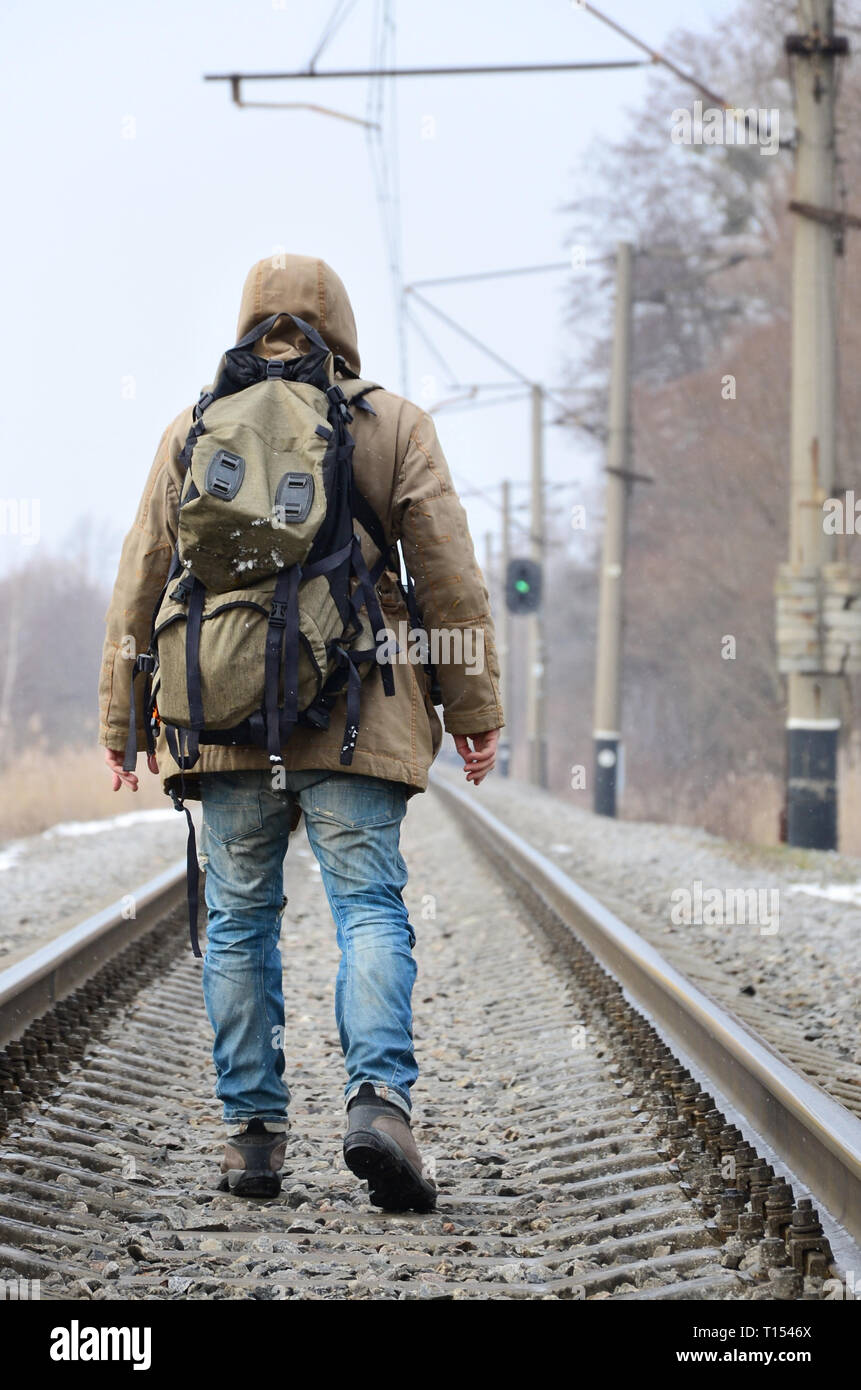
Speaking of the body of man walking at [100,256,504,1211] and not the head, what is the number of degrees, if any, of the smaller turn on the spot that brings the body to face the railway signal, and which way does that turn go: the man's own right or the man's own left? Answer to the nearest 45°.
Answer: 0° — they already face it

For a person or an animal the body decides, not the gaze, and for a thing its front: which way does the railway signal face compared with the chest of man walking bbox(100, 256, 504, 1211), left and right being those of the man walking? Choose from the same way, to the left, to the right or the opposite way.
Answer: the opposite way

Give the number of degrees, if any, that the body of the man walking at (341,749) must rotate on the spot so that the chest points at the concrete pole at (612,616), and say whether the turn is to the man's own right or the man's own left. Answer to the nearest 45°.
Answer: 0° — they already face it

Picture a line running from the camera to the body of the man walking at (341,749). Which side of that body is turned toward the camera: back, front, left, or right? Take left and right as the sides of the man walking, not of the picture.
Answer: back

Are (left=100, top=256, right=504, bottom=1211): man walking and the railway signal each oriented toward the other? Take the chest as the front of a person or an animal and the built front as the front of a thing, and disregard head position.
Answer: yes

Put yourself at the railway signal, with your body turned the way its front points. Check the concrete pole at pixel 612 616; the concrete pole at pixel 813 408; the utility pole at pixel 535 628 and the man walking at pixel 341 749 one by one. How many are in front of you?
3

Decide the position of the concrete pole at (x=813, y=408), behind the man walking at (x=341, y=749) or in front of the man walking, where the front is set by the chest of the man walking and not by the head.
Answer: in front

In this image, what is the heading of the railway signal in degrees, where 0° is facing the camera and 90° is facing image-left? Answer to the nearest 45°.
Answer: approximately 0°

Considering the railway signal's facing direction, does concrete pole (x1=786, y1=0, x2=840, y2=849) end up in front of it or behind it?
in front

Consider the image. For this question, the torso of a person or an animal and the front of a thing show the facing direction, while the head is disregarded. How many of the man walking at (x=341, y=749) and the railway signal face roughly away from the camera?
1

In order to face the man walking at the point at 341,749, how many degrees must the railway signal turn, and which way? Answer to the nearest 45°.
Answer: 0° — it already faces them

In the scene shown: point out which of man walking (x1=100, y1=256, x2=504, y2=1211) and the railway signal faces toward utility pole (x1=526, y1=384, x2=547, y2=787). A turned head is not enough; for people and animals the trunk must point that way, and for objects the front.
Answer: the man walking
